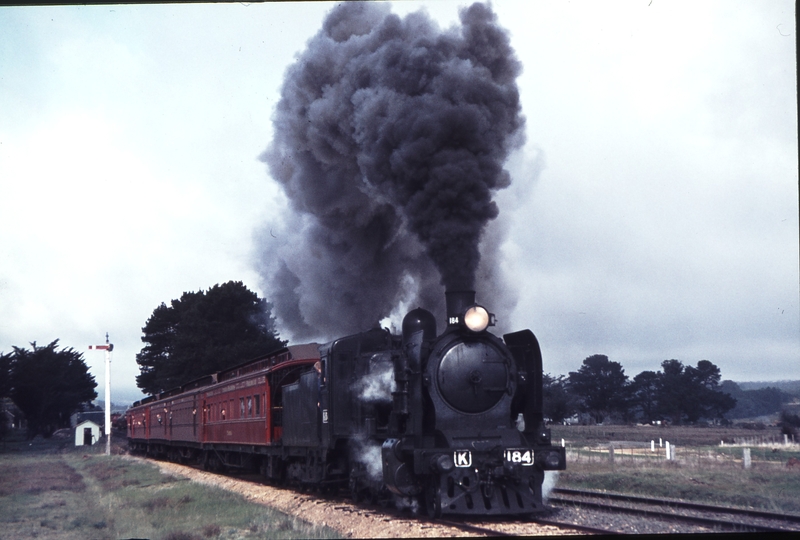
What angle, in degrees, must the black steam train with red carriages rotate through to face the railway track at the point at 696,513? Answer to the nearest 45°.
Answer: approximately 45° to its left

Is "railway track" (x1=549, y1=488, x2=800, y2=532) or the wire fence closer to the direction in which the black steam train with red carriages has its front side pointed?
the railway track

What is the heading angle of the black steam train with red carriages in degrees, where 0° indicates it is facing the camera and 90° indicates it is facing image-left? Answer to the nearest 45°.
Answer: approximately 315°

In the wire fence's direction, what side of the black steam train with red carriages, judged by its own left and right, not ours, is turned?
left
